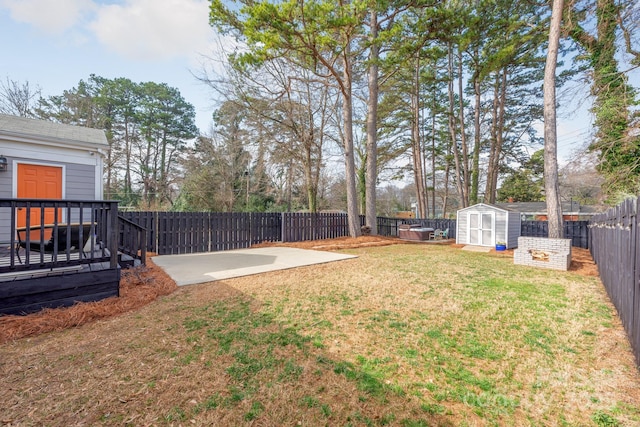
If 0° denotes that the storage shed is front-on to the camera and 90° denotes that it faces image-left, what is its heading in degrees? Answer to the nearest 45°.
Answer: approximately 45°

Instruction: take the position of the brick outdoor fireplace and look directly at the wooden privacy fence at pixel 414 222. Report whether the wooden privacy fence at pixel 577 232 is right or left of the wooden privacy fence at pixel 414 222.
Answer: right

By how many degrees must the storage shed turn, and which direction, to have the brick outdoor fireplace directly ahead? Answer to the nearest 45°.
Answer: approximately 45° to its left

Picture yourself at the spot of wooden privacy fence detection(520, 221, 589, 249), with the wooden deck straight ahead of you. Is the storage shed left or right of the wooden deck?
right

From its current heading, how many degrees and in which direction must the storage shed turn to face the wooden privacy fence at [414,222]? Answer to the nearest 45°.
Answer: approximately 90° to its right

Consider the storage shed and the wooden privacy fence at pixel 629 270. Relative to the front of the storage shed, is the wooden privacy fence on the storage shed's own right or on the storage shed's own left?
on the storage shed's own left

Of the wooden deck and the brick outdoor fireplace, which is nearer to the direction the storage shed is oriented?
the wooden deck

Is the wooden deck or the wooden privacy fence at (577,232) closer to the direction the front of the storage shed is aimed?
the wooden deck
